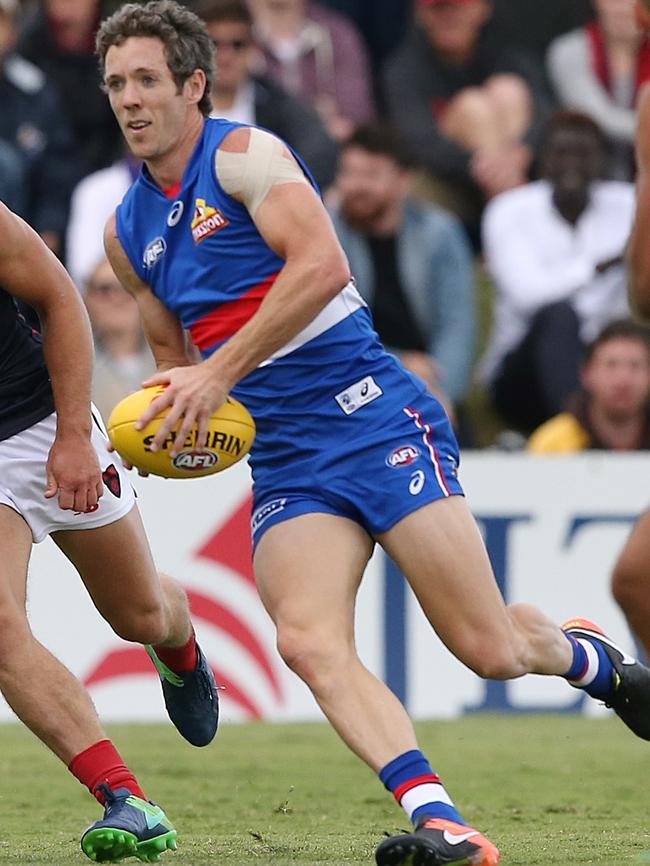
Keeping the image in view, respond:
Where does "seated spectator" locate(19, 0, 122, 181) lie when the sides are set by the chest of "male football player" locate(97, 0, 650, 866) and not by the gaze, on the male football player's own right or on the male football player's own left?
on the male football player's own right

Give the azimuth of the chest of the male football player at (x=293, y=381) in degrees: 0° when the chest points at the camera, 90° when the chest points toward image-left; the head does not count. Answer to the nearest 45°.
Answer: approximately 45°

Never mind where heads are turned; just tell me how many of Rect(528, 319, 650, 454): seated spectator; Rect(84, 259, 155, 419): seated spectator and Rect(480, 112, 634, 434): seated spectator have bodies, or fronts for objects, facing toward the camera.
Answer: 3

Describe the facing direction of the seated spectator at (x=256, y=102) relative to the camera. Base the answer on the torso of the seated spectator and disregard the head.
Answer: toward the camera

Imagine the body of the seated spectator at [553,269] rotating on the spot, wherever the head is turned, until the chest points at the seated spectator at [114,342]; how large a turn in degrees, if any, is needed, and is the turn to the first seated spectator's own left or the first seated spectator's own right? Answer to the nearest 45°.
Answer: approximately 45° to the first seated spectator's own right

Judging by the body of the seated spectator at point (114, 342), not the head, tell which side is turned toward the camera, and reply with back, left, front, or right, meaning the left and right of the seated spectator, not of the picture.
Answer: front

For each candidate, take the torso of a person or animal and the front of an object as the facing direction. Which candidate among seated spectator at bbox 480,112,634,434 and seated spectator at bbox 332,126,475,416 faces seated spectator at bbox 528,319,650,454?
seated spectator at bbox 480,112,634,434
